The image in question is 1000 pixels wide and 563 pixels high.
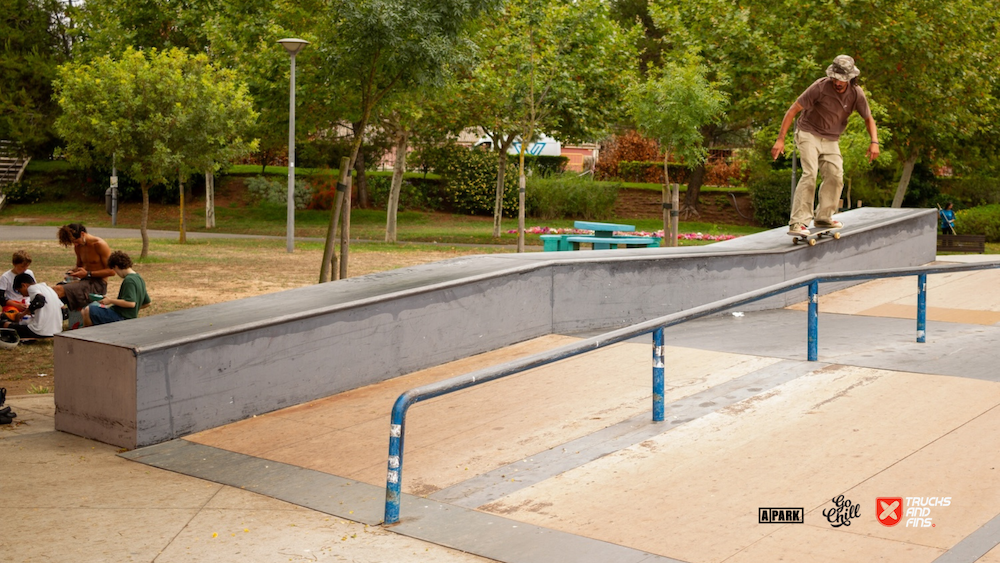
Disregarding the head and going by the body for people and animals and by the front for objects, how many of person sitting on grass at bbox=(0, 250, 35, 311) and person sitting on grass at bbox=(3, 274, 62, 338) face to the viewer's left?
1

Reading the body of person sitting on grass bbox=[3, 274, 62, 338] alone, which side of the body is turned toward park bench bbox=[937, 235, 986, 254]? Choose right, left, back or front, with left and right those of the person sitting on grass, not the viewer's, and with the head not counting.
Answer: back

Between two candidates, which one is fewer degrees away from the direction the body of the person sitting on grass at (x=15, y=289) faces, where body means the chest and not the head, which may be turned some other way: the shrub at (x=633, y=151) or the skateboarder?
the skateboarder

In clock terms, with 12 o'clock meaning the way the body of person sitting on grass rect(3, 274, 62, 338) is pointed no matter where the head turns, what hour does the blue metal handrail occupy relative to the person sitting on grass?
The blue metal handrail is roughly at 8 o'clock from the person sitting on grass.

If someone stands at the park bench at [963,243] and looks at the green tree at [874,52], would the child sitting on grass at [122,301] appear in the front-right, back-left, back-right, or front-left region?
back-left

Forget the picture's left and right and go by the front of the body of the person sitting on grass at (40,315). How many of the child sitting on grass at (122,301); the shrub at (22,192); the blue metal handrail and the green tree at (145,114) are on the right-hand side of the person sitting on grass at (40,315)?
2

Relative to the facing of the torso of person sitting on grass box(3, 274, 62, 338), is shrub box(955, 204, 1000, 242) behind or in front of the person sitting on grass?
behind

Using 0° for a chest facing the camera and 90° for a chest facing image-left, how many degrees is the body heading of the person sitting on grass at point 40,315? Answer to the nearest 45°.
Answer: approximately 90°

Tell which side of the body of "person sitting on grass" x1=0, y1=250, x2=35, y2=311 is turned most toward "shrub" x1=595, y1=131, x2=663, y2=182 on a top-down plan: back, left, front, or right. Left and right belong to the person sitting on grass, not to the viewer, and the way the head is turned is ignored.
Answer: left

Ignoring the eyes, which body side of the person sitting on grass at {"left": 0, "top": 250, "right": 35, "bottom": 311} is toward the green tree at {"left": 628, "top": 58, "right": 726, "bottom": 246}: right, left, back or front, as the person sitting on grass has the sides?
left

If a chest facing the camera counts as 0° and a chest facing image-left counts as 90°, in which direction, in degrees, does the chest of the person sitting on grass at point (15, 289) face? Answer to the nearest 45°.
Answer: approximately 315°
